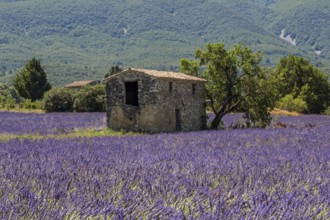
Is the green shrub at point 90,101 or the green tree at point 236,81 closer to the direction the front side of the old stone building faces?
the green tree

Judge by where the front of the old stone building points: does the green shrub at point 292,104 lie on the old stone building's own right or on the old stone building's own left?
on the old stone building's own left

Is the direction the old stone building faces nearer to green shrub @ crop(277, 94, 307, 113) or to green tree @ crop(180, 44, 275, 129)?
the green tree

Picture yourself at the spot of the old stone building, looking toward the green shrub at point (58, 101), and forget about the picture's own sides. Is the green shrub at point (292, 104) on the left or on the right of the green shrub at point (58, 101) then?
right

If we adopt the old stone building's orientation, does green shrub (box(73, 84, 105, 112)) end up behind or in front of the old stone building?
behind

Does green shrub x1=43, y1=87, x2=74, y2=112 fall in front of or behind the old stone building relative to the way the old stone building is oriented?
behind

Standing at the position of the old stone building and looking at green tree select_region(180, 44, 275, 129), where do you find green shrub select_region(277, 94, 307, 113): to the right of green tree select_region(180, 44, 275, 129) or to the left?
left

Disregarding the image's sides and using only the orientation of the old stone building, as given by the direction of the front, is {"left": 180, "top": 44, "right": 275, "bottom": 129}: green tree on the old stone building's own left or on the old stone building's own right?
on the old stone building's own left
